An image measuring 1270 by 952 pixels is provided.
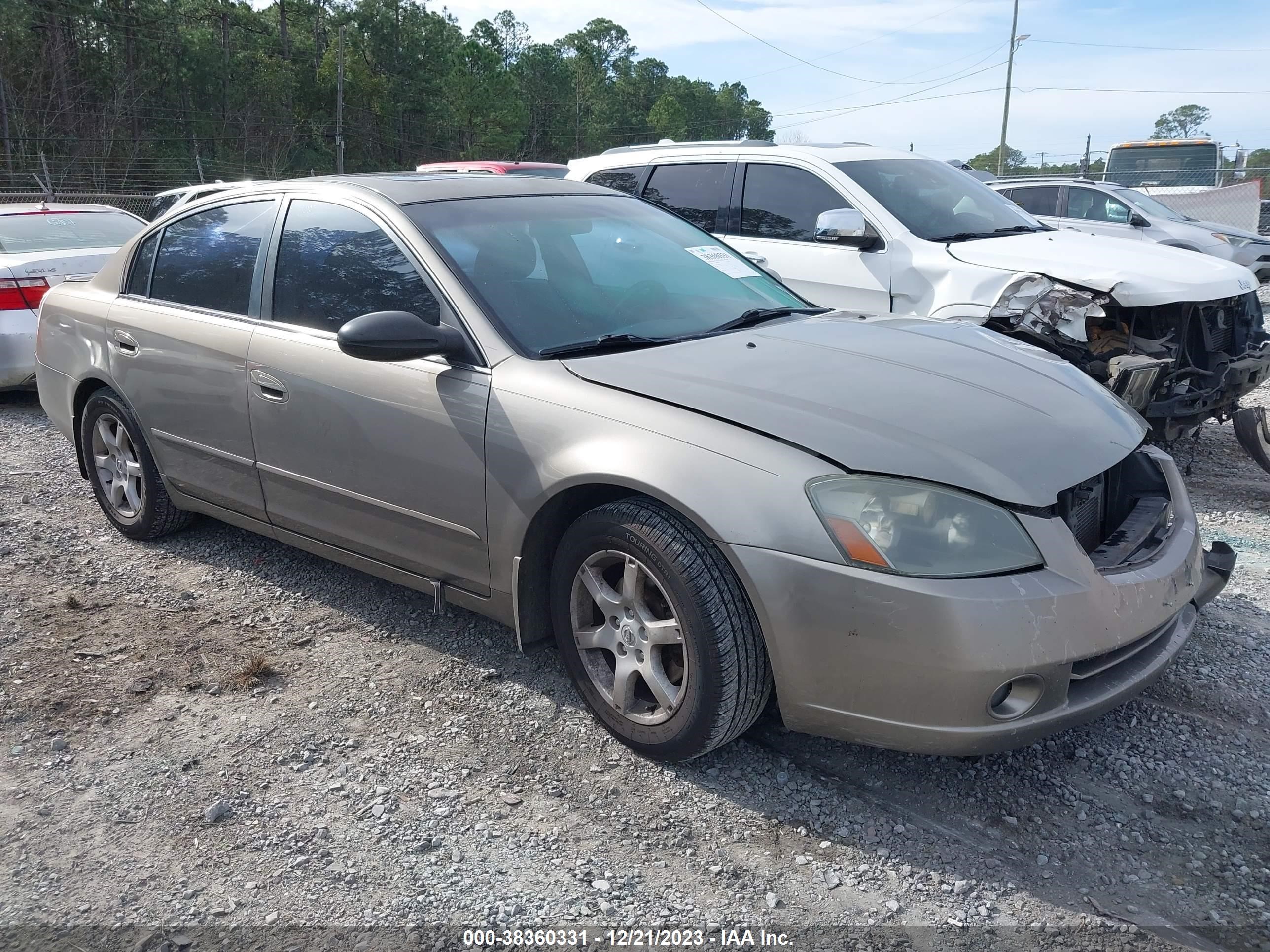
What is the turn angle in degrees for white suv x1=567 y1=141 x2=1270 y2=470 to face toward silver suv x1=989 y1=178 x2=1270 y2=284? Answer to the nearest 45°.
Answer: approximately 135° to its left

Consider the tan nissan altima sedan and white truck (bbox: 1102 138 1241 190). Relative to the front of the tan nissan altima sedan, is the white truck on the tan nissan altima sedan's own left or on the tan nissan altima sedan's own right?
on the tan nissan altima sedan's own left

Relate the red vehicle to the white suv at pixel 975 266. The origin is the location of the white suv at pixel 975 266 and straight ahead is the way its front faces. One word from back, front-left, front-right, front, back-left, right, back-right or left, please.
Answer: back

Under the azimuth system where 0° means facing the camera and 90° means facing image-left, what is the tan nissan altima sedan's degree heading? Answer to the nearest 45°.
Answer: approximately 315°

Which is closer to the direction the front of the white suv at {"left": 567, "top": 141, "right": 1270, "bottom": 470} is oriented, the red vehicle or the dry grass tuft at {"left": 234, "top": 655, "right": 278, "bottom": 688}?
the dry grass tuft

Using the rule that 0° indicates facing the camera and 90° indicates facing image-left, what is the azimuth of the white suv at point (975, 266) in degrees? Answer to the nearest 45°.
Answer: approximately 315°

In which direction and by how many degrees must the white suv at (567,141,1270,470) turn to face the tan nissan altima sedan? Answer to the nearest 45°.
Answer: approximately 45° to its right
